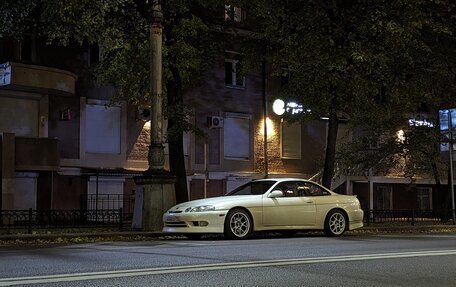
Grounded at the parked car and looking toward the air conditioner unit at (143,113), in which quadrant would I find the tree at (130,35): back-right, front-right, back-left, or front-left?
front-left

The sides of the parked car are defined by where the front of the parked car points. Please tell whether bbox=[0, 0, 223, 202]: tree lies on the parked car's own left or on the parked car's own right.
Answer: on the parked car's own right

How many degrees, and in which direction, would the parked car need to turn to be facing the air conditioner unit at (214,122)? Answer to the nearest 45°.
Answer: approximately 135° to its right

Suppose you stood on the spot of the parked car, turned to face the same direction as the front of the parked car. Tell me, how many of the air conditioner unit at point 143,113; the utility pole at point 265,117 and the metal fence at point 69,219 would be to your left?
0

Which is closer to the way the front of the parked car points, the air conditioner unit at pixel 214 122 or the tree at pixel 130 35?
the tree

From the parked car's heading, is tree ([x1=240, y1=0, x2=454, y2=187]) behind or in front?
behind

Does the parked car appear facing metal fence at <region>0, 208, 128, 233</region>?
no

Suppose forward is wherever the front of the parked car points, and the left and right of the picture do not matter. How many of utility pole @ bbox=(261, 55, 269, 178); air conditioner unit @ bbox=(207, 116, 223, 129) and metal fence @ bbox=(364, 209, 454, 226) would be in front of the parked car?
0

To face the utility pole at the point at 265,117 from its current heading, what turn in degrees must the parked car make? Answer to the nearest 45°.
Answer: approximately 135° to its right

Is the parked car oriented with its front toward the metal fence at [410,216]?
no

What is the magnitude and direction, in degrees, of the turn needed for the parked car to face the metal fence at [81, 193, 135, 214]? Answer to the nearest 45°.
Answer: approximately 90° to its right

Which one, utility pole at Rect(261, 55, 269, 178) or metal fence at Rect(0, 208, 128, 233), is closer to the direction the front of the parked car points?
the metal fence

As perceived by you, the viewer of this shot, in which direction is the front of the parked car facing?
facing the viewer and to the left of the viewer

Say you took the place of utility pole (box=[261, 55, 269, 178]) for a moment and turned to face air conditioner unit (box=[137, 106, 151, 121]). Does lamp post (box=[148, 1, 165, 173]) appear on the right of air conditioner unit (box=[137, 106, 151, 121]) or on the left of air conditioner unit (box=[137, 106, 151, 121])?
left

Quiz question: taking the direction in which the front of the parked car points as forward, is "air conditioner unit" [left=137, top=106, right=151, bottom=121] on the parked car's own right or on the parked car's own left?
on the parked car's own right
